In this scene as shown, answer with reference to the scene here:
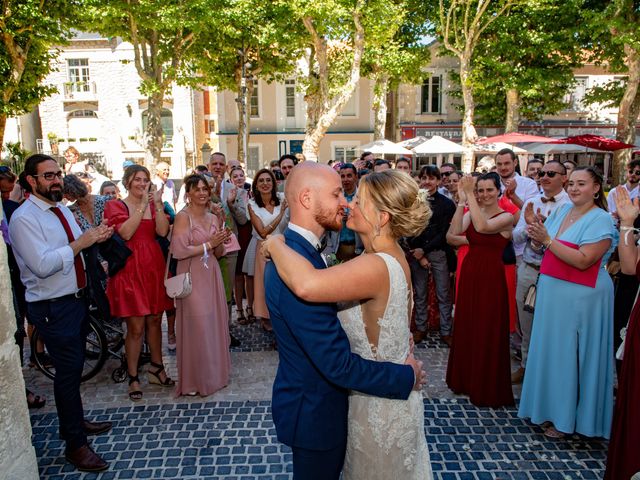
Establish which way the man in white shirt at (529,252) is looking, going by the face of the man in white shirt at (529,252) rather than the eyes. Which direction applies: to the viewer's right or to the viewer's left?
to the viewer's left

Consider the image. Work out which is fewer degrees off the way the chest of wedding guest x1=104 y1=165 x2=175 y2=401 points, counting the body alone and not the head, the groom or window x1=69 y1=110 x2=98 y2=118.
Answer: the groom

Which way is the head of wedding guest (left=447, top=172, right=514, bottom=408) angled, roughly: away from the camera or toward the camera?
toward the camera

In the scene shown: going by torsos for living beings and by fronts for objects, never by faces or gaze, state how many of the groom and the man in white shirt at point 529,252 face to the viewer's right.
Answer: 1

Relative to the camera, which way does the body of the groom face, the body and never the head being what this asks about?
to the viewer's right

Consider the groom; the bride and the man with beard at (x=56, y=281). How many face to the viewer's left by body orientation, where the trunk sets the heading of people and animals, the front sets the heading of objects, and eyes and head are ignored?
1

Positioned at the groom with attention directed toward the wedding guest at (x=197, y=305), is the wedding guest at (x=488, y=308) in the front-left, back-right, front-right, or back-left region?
front-right

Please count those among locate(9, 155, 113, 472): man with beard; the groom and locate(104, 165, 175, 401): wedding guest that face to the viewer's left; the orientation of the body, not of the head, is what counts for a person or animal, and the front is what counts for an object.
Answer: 0

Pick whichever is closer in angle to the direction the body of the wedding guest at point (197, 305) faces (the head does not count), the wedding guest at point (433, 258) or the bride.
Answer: the bride

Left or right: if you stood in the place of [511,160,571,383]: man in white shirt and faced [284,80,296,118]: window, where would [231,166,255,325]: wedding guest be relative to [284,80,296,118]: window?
left

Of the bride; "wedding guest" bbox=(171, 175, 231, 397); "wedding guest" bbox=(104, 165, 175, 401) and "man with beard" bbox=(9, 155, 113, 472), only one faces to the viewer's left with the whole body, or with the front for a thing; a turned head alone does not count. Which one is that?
the bride

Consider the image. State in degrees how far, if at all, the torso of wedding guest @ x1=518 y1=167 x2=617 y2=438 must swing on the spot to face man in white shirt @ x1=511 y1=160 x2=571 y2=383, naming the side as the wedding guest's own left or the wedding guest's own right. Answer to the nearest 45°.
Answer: approximately 135° to the wedding guest's own right

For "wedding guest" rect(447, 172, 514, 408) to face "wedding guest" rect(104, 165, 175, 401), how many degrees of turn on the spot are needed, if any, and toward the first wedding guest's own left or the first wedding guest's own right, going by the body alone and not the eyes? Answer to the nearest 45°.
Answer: approximately 45° to the first wedding guest's own right

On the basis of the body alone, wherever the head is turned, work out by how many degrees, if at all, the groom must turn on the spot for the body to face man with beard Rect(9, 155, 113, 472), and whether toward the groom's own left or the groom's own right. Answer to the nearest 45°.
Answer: approximately 135° to the groom's own left

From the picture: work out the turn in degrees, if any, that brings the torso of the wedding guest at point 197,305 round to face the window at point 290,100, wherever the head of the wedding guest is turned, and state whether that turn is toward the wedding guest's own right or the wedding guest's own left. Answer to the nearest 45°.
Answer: approximately 135° to the wedding guest's own left
